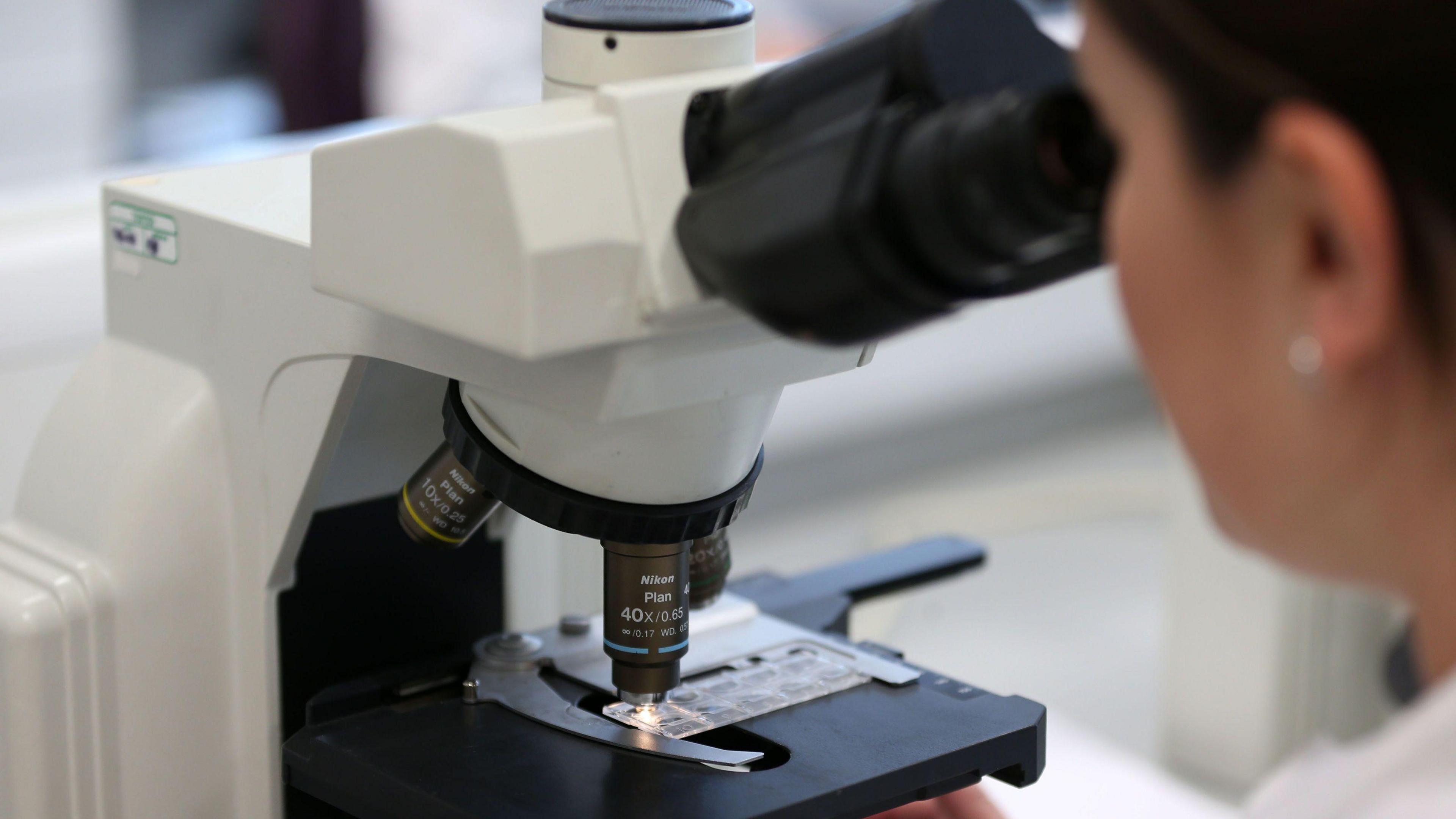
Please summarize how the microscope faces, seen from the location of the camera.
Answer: facing the viewer and to the right of the viewer

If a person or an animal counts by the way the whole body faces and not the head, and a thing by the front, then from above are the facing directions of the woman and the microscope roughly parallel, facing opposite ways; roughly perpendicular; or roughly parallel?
roughly parallel, facing opposite ways

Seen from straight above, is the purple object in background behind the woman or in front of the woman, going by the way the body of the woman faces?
in front

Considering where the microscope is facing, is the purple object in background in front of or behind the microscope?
behind

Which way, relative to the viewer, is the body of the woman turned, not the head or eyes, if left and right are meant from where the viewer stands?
facing away from the viewer and to the left of the viewer

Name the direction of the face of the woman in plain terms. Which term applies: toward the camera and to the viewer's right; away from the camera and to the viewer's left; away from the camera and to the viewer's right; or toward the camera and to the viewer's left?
away from the camera and to the viewer's left
